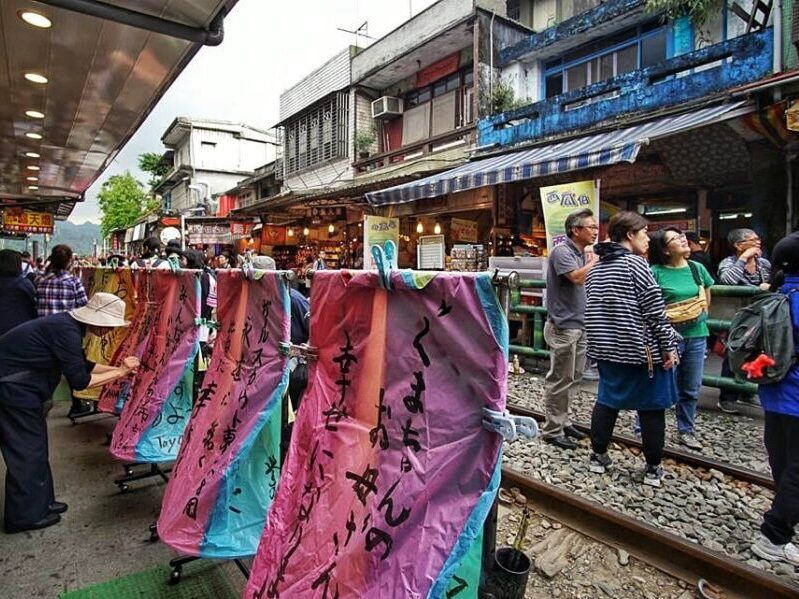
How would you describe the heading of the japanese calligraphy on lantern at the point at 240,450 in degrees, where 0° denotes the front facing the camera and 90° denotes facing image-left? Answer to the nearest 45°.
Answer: approximately 0°

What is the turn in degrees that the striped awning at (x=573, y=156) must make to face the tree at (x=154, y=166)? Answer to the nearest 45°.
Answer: approximately 90° to its right

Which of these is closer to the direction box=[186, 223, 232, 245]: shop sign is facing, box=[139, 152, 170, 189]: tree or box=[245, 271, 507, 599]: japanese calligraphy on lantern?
the japanese calligraphy on lantern

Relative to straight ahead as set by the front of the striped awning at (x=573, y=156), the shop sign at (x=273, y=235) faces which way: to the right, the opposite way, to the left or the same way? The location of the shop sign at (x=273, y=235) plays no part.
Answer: to the left

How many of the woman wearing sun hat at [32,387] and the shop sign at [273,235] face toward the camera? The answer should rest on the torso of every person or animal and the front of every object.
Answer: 1

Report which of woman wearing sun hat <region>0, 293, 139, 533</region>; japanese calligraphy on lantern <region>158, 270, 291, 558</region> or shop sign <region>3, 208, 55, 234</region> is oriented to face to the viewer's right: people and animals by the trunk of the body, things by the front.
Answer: the woman wearing sun hat

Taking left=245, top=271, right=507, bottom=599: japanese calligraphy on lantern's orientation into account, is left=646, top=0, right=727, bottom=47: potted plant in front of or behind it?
behind

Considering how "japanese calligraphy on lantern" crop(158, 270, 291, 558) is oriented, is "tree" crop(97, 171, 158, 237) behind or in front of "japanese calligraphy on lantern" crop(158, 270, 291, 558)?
behind

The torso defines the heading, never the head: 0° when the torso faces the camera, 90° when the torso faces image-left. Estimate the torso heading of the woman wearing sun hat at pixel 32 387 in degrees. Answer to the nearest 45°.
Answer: approximately 270°
